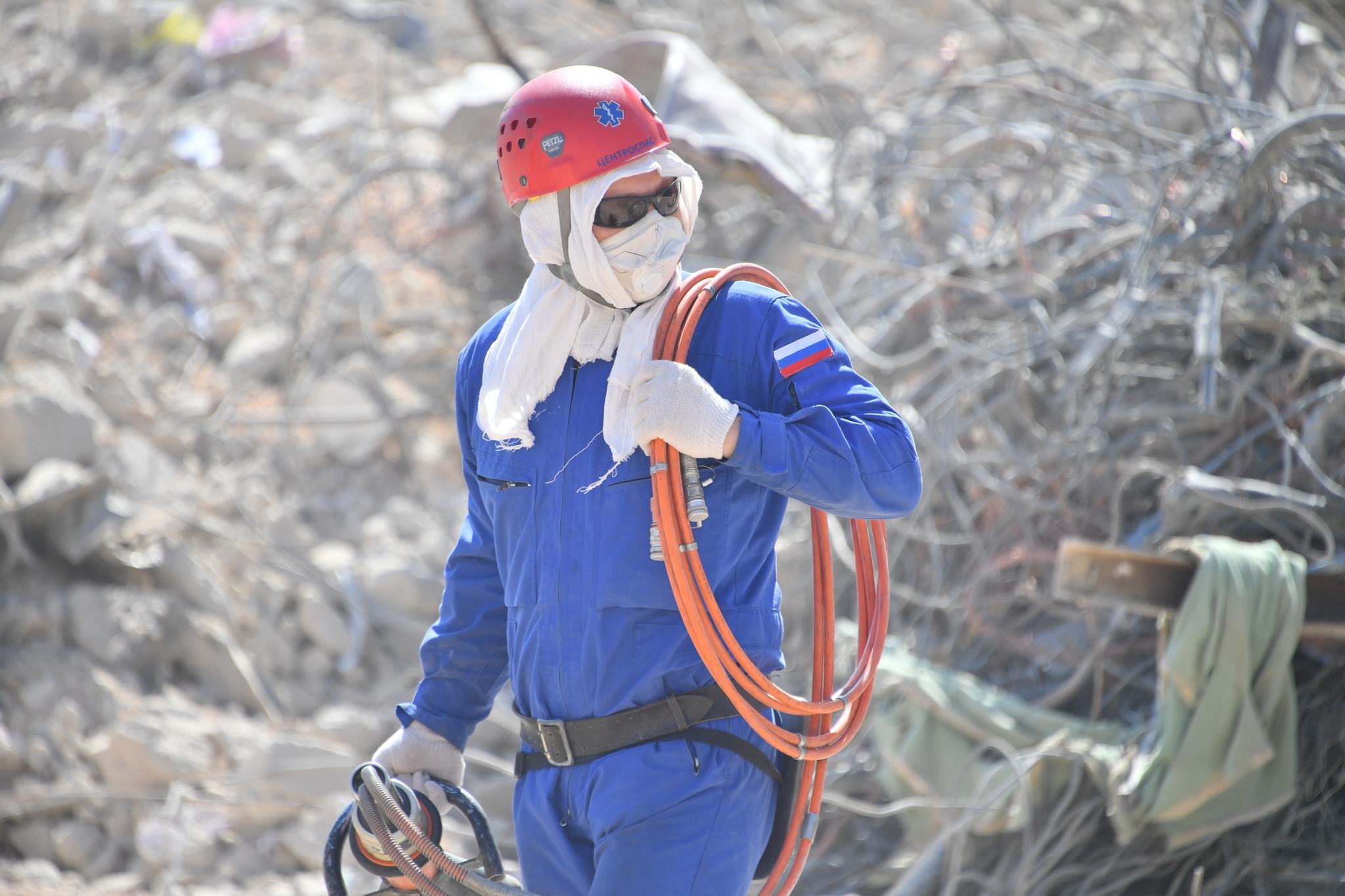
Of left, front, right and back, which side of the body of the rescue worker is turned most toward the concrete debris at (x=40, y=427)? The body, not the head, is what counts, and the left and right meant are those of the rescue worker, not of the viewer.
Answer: right

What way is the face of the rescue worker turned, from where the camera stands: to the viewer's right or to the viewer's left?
to the viewer's right

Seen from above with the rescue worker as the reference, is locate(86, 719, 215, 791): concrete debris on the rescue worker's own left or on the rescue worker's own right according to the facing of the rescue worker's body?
on the rescue worker's own right

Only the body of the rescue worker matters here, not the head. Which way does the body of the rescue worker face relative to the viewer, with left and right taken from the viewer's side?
facing the viewer and to the left of the viewer

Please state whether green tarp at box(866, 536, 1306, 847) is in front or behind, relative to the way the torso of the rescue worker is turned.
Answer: behind

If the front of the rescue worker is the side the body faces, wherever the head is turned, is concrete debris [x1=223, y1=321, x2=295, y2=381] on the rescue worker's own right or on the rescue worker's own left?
on the rescue worker's own right
